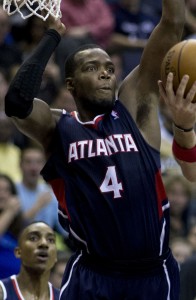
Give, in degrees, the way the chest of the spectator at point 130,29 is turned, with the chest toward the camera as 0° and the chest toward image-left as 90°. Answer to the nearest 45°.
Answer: approximately 0°

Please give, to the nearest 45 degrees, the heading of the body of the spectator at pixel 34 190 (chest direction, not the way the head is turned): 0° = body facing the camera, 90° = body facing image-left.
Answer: approximately 0°

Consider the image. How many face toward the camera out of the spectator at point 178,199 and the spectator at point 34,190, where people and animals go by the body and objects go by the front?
2

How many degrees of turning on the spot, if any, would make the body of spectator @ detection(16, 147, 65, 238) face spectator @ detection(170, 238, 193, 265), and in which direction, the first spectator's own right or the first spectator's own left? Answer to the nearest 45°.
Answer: approximately 45° to the first spectator's own left

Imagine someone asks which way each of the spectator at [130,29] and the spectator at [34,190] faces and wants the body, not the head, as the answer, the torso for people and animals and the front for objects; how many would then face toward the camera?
2

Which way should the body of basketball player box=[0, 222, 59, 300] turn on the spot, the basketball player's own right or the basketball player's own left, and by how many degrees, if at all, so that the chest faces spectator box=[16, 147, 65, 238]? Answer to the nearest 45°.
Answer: approximately 135° to the basketball player's own left
